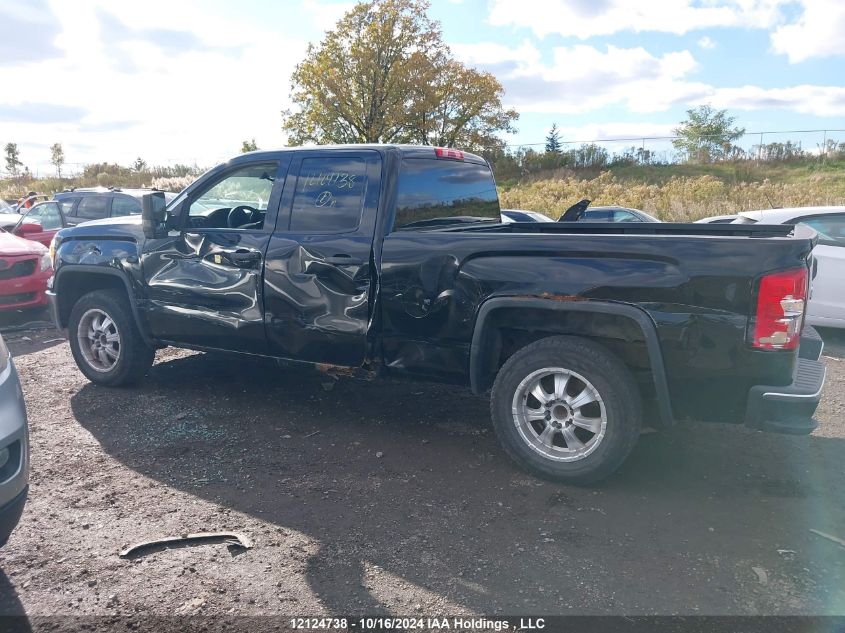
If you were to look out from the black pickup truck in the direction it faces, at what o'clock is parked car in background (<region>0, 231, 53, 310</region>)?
The parked car in background is roughly at 12 o'clock from the black pickup truck.

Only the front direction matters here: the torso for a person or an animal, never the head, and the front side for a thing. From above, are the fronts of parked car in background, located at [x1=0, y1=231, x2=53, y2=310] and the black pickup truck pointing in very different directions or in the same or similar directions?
very different directions

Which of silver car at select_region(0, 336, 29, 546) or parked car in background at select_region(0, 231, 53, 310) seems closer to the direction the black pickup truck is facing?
the parked car in background

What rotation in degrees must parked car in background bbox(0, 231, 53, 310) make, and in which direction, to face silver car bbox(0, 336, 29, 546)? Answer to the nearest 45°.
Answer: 0° — it already faces it

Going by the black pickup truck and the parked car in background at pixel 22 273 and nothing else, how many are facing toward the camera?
1

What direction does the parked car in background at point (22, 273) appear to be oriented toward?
toward the camera

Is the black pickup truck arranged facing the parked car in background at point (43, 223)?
yes

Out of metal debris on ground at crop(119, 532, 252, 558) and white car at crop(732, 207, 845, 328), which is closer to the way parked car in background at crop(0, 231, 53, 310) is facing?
the metal debris on ground

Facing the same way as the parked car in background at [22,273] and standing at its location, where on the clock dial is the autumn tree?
The autumn tree is roughly at 7 o'clock from the parked car in background.

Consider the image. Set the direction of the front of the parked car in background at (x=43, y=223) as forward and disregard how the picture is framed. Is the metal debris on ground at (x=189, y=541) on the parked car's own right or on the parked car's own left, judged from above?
on the parked car's own left

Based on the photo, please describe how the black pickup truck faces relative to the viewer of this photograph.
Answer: facing away from the viewer and to the left of the viewer

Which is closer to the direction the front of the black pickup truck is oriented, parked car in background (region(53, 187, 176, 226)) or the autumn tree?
the parked car in background
